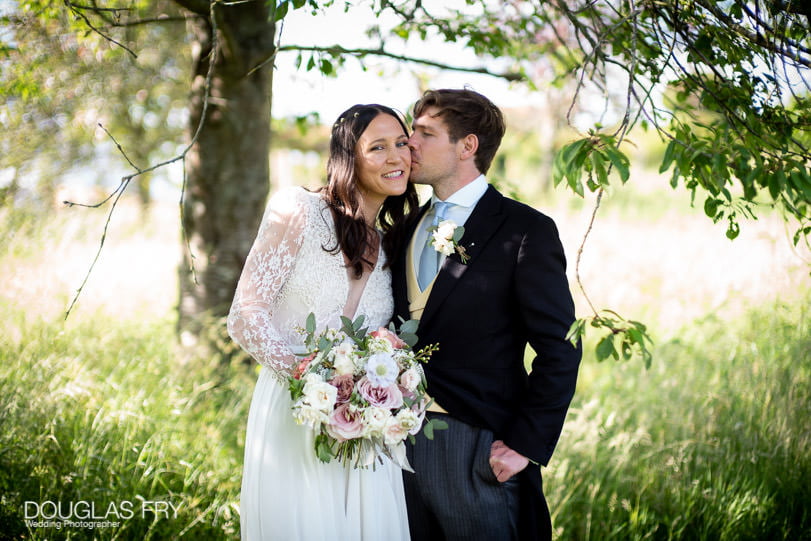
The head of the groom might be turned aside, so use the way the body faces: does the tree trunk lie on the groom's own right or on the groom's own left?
on the groom's own right

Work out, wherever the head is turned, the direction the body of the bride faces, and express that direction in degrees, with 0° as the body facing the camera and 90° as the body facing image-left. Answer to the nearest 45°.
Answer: approximately 315°

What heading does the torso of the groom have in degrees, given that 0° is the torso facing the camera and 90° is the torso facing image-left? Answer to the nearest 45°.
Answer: approximately 45°
